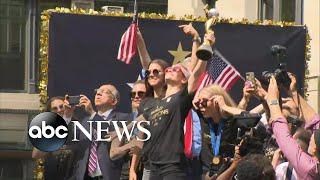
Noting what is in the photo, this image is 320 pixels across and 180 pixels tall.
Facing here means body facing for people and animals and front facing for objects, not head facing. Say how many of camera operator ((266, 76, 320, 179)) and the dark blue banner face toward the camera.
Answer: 1

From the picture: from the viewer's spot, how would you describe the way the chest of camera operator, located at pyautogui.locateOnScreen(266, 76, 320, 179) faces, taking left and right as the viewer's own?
facing away from the viewer and to the left of the viewer

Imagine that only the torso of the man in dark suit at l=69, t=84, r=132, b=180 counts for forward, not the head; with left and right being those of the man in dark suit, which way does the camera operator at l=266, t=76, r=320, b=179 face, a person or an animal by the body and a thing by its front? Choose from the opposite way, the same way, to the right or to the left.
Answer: to the right

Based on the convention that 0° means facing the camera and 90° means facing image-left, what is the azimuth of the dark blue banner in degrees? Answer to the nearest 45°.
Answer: approximately 0°

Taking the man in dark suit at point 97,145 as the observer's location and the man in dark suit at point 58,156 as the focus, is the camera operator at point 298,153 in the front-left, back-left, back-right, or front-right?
back-left

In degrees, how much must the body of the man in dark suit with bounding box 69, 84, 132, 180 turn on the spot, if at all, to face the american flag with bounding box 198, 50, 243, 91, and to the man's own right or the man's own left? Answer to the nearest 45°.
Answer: approximately 135° to the man's own left

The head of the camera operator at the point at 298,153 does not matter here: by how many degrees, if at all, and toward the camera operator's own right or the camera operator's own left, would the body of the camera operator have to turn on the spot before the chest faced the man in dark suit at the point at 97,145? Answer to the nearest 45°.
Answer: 0° — they already face them

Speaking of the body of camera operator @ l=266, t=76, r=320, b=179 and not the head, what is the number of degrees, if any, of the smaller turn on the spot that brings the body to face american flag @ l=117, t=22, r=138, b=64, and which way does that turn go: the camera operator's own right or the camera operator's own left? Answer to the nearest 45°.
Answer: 0° — they already face it
